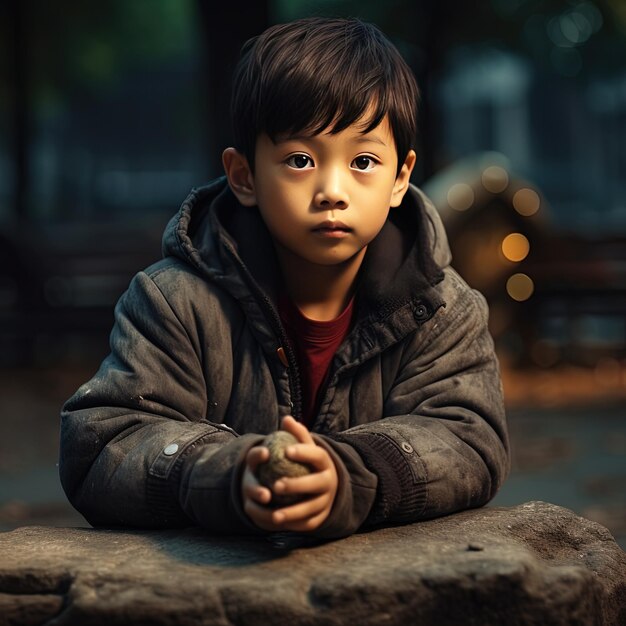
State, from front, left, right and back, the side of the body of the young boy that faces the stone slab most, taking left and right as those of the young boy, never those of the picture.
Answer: front

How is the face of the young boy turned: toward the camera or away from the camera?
toward the camera

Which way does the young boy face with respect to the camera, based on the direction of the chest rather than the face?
toward the camera
